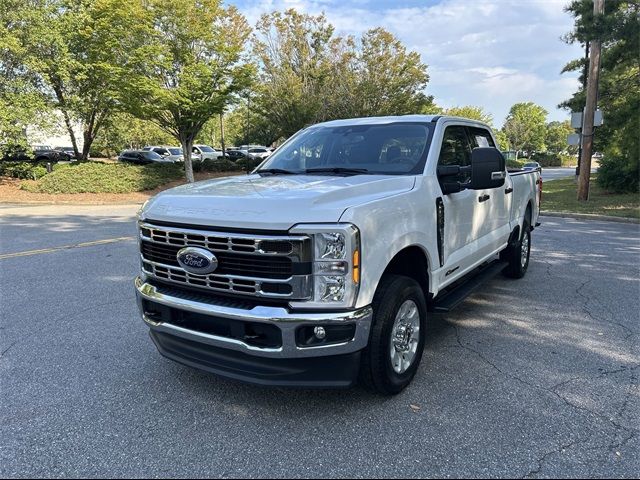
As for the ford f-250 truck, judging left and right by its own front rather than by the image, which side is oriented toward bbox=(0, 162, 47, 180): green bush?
right

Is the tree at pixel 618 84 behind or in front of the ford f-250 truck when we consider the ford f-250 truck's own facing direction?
behind

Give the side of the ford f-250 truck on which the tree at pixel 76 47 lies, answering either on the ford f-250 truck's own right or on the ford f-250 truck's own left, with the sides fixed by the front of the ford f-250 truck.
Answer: on the ford f-250 truck's own right

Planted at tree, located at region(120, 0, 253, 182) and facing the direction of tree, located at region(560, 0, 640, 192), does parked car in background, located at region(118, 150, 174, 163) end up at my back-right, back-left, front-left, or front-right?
back-left

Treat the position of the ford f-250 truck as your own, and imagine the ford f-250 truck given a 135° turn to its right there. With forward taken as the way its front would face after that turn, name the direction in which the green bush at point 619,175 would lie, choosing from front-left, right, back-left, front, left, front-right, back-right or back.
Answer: front-right

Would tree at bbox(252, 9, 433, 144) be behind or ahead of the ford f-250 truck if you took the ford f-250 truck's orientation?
behind

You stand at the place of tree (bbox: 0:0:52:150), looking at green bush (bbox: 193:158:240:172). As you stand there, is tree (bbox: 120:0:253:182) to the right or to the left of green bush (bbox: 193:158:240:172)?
right

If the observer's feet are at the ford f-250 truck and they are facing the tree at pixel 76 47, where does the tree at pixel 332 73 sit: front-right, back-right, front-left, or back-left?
front-right

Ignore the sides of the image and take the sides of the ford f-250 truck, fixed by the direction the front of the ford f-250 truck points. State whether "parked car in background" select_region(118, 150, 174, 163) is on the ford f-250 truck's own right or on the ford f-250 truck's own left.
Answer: on the ford f-250 truck's own right

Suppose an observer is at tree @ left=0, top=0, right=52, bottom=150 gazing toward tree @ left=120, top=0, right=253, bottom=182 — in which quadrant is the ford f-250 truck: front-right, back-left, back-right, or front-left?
front-right

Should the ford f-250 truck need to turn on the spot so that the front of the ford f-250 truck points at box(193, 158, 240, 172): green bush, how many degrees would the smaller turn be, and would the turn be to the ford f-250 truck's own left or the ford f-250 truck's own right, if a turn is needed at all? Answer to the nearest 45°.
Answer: approximately 135° to the ford f-250 truck's own right

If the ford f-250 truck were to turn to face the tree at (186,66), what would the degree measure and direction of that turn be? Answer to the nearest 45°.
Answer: approximately 135° to its right

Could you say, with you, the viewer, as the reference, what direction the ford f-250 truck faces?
facing the viewer and to the left of the viewer
